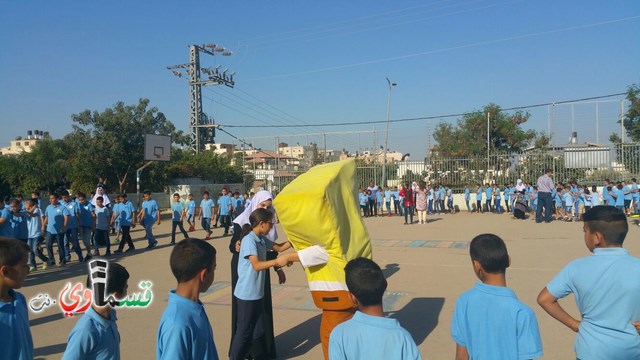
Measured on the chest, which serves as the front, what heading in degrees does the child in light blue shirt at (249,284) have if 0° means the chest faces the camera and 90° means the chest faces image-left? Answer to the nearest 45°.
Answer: approximately 270°

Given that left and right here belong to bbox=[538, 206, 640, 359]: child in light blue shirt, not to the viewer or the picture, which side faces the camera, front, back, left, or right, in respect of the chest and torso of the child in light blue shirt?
back

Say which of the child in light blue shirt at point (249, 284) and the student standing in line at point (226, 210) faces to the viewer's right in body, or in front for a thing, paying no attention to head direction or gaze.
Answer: the child in light blue shirt

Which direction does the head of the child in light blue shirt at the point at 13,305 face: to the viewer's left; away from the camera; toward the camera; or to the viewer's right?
to the viewer's right

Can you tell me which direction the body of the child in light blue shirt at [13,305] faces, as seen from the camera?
to the viewer's right

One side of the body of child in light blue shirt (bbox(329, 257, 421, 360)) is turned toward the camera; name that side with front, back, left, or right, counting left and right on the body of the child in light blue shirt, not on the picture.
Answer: back

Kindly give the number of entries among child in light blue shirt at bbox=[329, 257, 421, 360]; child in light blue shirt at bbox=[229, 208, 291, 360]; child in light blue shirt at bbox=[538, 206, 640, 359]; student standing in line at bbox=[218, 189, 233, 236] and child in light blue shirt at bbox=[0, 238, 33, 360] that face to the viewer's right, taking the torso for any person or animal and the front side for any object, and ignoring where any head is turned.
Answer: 2

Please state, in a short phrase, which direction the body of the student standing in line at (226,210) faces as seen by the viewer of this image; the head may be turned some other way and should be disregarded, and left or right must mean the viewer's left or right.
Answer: facing the viewer

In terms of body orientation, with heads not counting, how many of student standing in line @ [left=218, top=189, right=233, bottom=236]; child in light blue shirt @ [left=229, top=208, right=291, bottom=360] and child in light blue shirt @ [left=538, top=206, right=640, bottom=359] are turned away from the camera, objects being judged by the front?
1

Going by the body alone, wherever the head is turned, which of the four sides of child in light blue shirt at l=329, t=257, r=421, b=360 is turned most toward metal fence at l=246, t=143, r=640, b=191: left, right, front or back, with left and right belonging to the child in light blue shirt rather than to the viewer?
front

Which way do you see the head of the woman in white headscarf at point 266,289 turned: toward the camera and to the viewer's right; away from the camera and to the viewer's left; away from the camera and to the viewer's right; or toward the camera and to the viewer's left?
toward the camera and to the viewer's right
